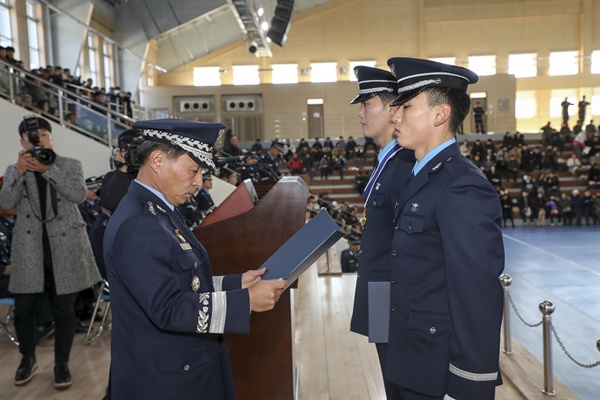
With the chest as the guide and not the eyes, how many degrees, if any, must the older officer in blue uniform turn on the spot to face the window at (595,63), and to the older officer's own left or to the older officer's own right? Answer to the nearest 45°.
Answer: approximately 45° to the older officer's own left

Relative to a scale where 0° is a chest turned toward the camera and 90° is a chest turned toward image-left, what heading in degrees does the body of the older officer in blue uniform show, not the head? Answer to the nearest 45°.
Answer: approximately 270°

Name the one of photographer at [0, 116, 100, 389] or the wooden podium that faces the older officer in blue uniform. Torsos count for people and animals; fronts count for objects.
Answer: the photographer

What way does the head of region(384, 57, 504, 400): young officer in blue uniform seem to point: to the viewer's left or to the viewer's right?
to the viewer's left

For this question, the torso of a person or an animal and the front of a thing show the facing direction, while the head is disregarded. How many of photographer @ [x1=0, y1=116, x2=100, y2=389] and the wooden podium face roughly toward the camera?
1

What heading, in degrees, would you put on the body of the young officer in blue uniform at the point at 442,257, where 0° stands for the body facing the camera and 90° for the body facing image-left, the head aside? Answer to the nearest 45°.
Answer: approximately 90°

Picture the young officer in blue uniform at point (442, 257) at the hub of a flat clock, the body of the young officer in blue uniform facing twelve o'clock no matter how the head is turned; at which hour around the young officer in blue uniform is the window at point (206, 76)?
The window is roughly at 2 o'clock from the young officer in blue uniform.

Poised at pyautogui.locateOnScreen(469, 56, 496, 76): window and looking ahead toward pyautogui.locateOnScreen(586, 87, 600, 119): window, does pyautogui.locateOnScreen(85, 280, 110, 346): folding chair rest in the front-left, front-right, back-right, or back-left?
back-right

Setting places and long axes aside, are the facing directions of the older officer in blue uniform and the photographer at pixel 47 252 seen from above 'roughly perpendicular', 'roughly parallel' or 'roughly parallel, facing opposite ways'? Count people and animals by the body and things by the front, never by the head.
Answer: roughly perpendicular
